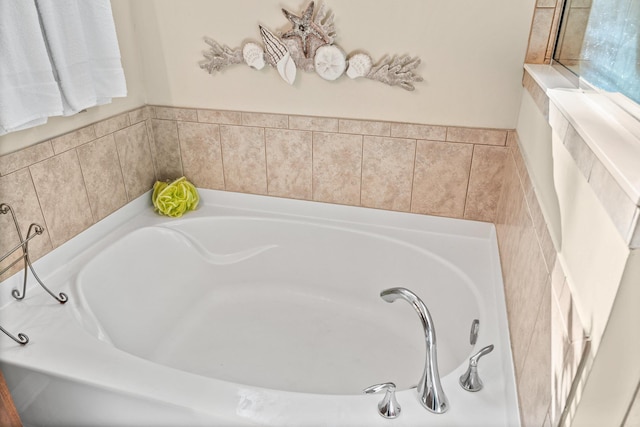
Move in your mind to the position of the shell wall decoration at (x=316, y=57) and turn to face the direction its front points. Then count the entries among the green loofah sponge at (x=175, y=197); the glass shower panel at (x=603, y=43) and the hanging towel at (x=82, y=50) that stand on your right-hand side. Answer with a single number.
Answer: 2

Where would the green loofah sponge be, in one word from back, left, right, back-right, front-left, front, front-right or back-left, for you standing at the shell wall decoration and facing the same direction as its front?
right

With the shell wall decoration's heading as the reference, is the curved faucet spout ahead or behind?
ahead

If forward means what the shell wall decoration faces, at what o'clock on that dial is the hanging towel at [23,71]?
The hanging towel is roughly at 2 o'clock from the shell wall decoration.

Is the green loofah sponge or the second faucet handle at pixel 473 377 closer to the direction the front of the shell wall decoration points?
the second faucet handle

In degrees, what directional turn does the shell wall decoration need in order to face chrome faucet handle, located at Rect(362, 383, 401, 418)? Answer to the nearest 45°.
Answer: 0° — it already faces it

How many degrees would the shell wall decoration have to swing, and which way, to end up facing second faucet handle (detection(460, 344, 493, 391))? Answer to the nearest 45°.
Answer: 0° — it already faces it

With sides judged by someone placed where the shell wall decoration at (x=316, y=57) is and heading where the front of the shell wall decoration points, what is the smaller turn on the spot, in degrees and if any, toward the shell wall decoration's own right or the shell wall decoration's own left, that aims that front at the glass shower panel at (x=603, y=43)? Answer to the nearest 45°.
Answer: approximately 45° to the shell wall decoration's own left

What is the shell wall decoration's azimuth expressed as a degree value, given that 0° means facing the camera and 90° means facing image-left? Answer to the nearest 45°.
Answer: approximately 0°

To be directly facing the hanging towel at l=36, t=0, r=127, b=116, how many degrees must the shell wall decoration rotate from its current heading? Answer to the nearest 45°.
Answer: approximately 90° to its right
